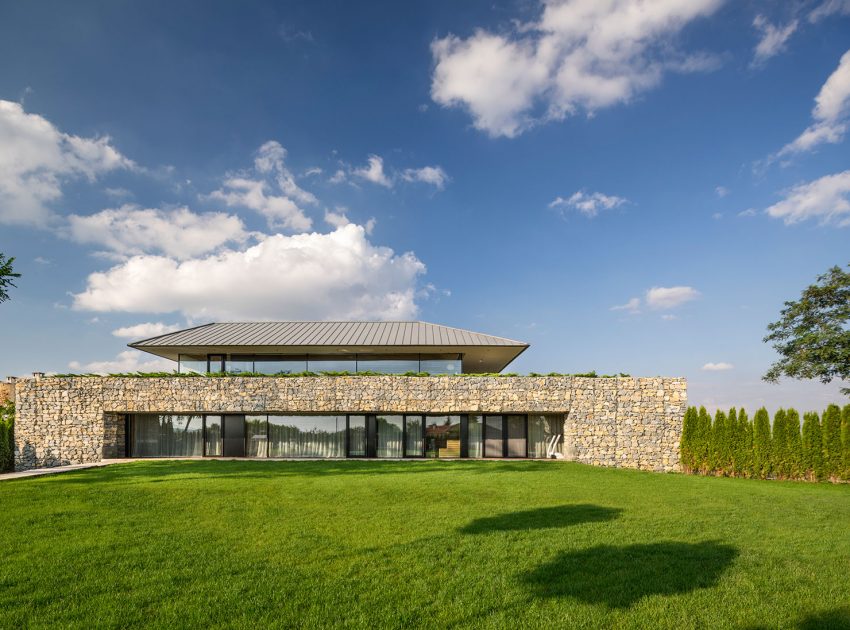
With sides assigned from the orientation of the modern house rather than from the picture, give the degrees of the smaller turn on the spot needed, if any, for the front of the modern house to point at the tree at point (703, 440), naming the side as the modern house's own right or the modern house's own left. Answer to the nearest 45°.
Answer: approximately 90° to the modern house's own left

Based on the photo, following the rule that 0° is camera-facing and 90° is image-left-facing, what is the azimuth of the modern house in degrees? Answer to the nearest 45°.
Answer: approximately 0°

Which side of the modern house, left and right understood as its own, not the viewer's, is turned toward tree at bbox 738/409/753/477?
left

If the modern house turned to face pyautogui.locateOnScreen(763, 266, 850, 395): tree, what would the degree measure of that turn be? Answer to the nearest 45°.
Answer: approximately 90° to its left
